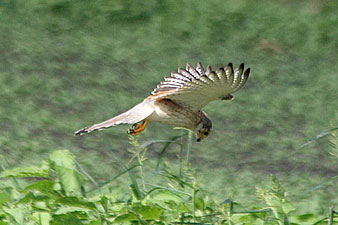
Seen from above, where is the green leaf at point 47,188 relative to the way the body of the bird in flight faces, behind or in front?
behind

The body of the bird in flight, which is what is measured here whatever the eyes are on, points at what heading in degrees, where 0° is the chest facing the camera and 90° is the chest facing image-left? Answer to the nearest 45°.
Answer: approximately 270°

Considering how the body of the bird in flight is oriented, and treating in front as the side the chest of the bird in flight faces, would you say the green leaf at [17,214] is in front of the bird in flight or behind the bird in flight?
behind
